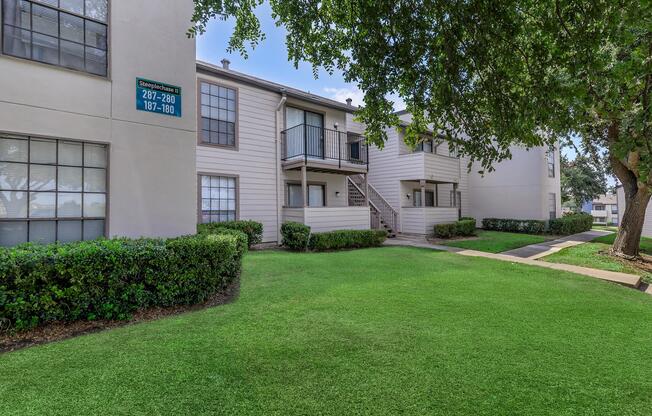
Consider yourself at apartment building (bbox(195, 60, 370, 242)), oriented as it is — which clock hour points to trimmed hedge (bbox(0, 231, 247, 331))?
The trimmed hedge is roughly at 2 o'clock from the apartment building.

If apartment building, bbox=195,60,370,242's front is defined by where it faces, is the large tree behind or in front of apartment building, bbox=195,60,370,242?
in front

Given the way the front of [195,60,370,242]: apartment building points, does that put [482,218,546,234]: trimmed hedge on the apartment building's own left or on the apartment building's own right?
on the apartment building's own left

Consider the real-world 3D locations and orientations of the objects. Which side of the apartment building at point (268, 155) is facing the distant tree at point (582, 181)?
left

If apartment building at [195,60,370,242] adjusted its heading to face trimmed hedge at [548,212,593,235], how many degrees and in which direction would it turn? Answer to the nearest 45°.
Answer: approximately 45° to its left

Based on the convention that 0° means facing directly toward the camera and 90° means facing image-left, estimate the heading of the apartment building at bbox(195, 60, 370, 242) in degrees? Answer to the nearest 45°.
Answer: approximately 315°
